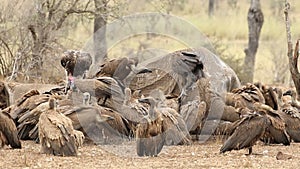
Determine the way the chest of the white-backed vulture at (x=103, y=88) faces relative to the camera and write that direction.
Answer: to the viewer's left

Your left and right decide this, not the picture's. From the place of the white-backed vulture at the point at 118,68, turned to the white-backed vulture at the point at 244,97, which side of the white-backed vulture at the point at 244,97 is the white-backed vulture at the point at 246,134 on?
right

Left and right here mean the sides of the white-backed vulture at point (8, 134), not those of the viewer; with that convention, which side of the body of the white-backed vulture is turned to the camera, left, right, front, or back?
left

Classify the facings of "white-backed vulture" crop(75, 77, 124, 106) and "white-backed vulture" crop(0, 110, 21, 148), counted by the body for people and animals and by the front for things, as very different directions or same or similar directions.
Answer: same or similar directions

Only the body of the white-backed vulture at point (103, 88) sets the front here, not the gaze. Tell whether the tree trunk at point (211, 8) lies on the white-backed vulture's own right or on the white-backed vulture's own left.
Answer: on the white-backed vulture's own right

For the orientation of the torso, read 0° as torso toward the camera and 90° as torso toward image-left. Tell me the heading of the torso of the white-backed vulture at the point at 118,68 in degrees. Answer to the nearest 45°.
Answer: approximately 270°

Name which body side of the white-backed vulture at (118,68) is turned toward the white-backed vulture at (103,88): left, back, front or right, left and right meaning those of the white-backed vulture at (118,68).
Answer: right
